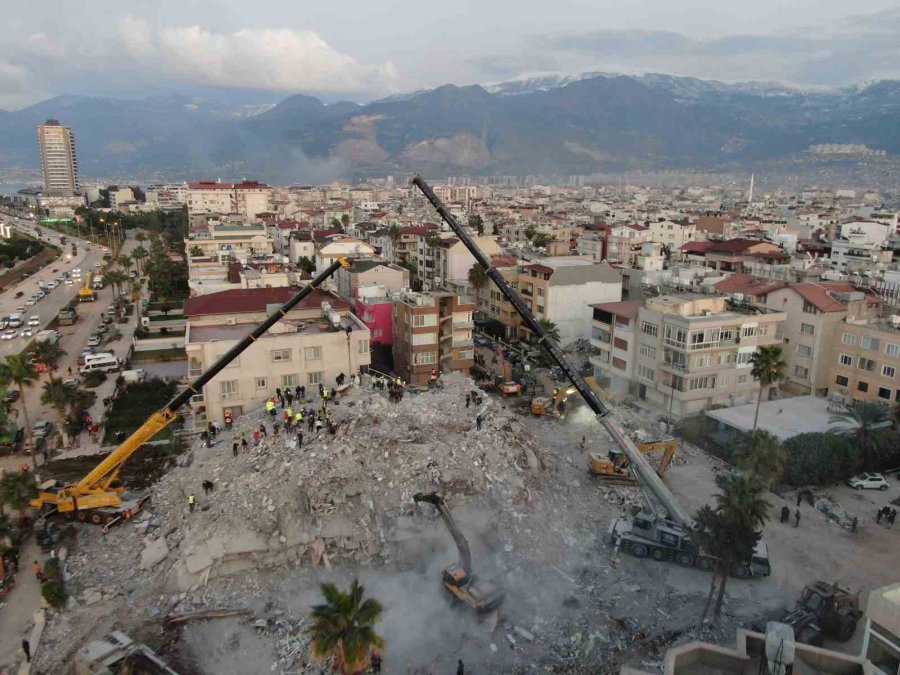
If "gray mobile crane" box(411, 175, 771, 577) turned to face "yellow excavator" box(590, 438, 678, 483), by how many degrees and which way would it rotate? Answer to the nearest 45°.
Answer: approximately 90° to its right

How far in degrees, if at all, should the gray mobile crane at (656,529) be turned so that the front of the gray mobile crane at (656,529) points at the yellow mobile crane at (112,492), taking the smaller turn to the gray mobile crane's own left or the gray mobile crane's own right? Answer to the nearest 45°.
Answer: approximately 180°

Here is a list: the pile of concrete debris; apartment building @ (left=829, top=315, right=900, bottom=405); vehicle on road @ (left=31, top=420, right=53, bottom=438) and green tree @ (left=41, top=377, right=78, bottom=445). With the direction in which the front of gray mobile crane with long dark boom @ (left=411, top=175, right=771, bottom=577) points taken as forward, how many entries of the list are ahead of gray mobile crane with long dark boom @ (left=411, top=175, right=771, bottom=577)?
3

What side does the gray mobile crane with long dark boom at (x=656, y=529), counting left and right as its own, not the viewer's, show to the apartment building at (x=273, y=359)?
back

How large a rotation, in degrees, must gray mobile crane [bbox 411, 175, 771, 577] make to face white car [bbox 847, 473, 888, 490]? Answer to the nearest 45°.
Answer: approximately 135° to its right

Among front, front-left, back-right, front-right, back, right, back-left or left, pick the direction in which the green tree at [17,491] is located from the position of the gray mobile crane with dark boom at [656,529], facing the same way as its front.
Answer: back

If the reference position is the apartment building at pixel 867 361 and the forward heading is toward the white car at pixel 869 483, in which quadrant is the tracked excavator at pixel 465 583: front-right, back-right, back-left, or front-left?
front-right

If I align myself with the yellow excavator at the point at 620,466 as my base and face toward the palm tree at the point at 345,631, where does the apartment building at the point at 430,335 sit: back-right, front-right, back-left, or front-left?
back-right

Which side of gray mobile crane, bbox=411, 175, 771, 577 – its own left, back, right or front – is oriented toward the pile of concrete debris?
front

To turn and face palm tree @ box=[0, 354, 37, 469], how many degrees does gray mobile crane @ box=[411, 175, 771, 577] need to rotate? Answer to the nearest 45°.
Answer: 0° — it already faces it

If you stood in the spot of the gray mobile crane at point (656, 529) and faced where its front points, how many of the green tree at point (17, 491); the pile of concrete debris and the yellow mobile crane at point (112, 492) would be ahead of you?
0

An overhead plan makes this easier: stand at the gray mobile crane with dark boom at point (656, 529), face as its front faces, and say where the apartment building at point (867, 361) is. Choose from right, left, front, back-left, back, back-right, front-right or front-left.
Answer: front-left

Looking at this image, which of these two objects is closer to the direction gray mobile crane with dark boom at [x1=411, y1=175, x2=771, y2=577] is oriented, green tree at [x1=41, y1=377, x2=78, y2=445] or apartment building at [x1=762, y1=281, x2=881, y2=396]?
the green tree
